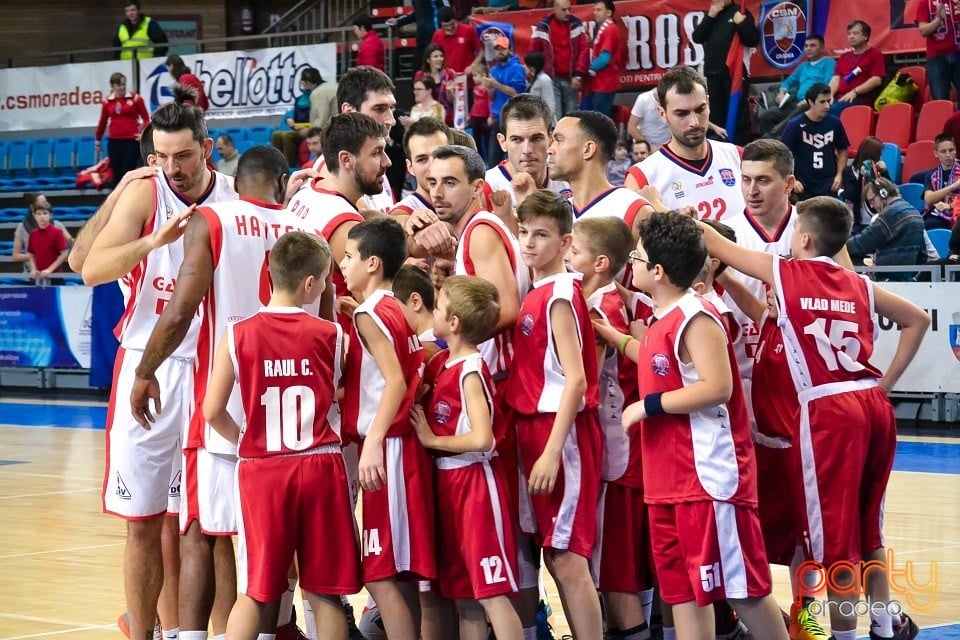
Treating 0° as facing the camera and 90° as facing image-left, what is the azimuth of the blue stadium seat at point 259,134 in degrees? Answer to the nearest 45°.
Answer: approximately 0°

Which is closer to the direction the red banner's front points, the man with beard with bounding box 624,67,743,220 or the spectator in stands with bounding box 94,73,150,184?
the man with beard

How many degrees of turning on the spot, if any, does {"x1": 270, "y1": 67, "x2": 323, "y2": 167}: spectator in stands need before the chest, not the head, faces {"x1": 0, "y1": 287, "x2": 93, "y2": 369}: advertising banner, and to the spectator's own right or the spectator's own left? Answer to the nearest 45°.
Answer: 0° — they already face it

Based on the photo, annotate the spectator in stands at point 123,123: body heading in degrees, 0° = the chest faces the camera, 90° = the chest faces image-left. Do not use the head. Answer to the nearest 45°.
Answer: approximately 0°

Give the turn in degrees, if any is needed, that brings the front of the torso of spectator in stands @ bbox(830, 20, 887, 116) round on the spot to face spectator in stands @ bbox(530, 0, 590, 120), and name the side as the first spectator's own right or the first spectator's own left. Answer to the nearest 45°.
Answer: approximately 45° to the first spectator's own right

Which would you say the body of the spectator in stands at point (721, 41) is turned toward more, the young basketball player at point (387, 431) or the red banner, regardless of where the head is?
the young basketball player

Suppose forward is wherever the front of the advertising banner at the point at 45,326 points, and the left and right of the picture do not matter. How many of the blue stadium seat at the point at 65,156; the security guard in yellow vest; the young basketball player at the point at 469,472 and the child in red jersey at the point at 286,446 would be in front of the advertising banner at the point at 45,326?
2

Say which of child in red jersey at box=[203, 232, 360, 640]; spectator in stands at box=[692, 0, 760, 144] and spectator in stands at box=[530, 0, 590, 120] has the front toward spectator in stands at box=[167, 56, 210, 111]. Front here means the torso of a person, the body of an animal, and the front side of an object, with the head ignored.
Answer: the child in red jersey

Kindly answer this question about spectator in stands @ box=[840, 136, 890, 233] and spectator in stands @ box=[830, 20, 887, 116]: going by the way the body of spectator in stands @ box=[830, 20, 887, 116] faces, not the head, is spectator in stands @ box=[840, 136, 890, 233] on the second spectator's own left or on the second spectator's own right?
on the second spectator's own left

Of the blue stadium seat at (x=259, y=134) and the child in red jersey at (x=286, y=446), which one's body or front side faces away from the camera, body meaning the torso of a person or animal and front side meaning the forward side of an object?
the child in red jersey
